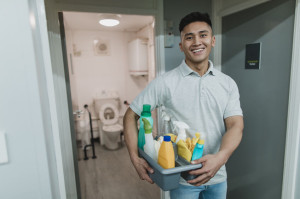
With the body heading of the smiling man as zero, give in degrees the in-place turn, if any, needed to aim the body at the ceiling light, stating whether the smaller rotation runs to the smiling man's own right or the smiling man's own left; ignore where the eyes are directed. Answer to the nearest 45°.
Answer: approximately 135° to the smiling man's own right

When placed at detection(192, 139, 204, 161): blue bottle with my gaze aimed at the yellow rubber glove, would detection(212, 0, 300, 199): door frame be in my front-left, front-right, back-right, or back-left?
back-right

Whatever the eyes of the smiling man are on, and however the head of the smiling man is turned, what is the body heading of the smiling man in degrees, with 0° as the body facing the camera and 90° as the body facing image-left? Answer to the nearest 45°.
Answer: approximately 0°

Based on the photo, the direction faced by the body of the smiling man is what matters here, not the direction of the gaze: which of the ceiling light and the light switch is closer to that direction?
the light switch

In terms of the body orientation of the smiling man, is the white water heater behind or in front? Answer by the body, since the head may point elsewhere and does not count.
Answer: behind

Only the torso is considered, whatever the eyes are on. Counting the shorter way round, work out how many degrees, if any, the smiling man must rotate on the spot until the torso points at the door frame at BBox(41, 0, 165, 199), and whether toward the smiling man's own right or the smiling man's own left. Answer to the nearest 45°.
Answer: approximately 90° to the smiling man's own right
